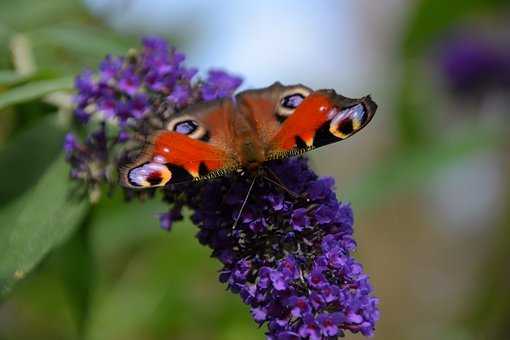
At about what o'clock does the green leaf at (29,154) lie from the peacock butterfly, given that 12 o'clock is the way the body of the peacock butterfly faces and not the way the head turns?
The green leaf is roughly at 4 o'clock from the peacock butterfly.

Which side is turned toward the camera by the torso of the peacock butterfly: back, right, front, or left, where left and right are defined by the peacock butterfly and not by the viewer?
front

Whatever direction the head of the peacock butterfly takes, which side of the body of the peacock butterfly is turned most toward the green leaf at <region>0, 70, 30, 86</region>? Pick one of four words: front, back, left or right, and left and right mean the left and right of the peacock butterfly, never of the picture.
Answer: right

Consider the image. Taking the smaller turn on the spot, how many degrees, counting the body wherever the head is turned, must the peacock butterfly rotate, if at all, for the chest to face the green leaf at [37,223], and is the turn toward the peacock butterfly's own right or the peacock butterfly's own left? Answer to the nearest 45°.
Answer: approximately 135° to the peacock butterfly's own right

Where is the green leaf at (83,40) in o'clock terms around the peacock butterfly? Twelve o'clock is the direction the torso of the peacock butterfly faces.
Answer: The green leaf is roughly at 4 o'clock from the peacock butterfly.

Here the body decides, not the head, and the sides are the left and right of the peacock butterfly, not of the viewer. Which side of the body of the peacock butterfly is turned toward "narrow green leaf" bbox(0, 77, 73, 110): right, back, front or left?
right
